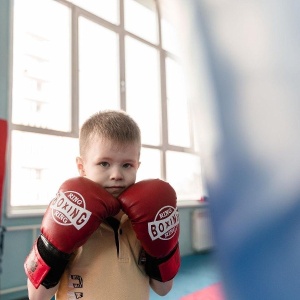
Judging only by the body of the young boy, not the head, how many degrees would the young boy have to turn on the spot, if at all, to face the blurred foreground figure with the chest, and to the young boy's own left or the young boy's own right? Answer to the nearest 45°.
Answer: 0° — they already face them

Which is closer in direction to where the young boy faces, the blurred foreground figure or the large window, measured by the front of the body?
the blurred foreground figure

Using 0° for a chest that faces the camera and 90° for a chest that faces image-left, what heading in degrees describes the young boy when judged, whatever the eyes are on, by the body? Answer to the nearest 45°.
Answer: approximately 0°

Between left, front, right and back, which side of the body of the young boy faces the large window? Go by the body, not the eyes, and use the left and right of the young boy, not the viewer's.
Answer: back
